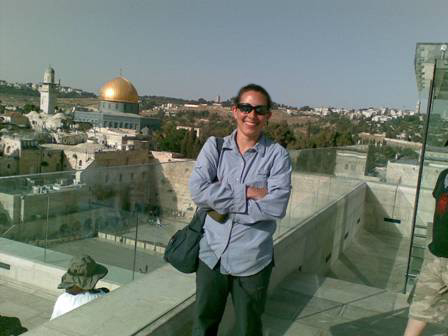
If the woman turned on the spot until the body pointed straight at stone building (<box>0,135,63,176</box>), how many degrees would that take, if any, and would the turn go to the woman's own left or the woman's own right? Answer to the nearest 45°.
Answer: approximately 135° to the woman's own right

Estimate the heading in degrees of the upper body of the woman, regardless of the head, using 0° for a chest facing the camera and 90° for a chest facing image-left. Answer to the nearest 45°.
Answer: approximately 0°
